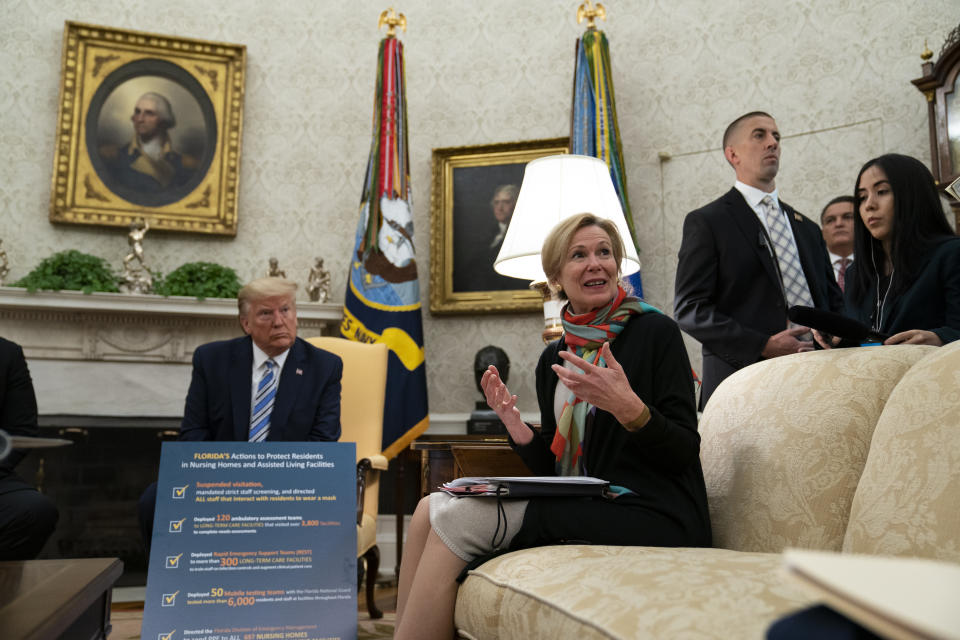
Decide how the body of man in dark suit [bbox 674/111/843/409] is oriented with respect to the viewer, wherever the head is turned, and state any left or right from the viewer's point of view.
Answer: facing the viewer and to the right of the viewer

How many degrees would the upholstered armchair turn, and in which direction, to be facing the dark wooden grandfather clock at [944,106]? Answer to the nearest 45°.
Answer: approximately 135° to its left

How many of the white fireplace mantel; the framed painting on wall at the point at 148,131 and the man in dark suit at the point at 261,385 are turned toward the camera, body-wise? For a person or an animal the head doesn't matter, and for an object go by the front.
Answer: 3

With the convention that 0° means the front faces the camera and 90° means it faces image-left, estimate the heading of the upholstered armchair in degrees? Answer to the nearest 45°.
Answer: approximately 45°

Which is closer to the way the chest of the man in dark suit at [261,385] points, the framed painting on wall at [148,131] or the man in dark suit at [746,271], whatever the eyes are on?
the man in dark suit

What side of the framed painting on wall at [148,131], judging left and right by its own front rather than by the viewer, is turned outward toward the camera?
front

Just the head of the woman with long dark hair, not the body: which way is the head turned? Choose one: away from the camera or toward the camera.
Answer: toward the camera

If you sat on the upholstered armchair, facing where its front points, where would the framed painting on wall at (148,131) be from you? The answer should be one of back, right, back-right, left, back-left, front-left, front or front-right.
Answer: right

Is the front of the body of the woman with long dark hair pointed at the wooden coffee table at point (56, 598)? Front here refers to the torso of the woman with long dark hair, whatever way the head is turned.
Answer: yes

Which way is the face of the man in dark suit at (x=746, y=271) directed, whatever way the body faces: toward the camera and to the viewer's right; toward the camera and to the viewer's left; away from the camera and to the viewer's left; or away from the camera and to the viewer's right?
toward the camera and to the viewer's right

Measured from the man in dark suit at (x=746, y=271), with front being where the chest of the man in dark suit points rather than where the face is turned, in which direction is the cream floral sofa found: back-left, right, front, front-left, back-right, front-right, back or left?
front-right

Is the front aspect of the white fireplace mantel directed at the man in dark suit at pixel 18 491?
yes

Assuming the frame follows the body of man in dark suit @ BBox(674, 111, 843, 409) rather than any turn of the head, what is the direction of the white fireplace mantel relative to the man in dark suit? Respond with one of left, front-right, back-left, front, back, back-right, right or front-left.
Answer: back-right

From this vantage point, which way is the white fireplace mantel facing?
toward the camera

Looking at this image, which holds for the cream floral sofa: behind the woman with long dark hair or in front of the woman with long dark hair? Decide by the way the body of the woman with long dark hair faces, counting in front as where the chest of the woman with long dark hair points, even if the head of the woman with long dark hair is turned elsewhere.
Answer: in front
